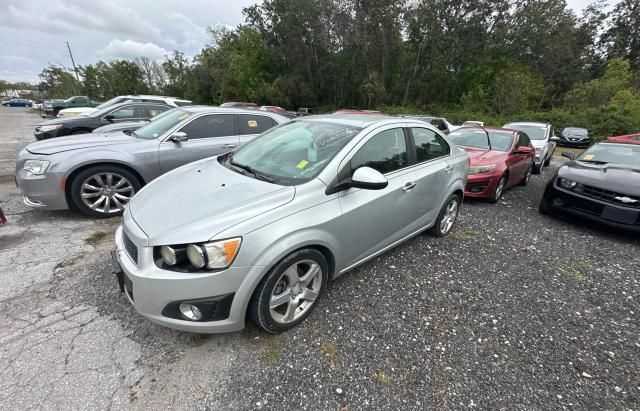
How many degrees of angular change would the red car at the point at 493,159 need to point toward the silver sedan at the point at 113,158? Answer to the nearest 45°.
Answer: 0° — it already faces it

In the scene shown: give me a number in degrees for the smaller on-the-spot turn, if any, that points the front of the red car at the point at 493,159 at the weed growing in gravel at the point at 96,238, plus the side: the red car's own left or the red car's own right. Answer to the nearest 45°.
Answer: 0° — it already faces it

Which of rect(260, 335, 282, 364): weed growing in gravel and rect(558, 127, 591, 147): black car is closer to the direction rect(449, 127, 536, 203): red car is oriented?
the weed growing in gravel

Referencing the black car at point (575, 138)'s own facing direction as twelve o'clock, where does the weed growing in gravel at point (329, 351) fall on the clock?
The weed growing in gravel is roughly at 12 o'clock from the black car.

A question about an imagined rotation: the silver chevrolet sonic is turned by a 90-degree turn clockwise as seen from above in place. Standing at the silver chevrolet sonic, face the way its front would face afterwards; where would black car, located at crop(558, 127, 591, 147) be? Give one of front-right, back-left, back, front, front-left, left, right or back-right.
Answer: right

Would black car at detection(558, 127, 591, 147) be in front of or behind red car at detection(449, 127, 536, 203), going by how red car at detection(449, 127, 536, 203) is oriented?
behind

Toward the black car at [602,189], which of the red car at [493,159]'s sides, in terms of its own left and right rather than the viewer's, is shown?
left

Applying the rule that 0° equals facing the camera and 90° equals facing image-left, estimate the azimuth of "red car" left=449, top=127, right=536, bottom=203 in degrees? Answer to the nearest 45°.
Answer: approximately 45°

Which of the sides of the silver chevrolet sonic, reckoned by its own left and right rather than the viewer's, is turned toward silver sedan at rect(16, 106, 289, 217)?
right

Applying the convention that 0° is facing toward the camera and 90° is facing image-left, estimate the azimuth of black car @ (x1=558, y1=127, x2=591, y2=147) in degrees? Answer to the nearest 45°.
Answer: approximately 0°
